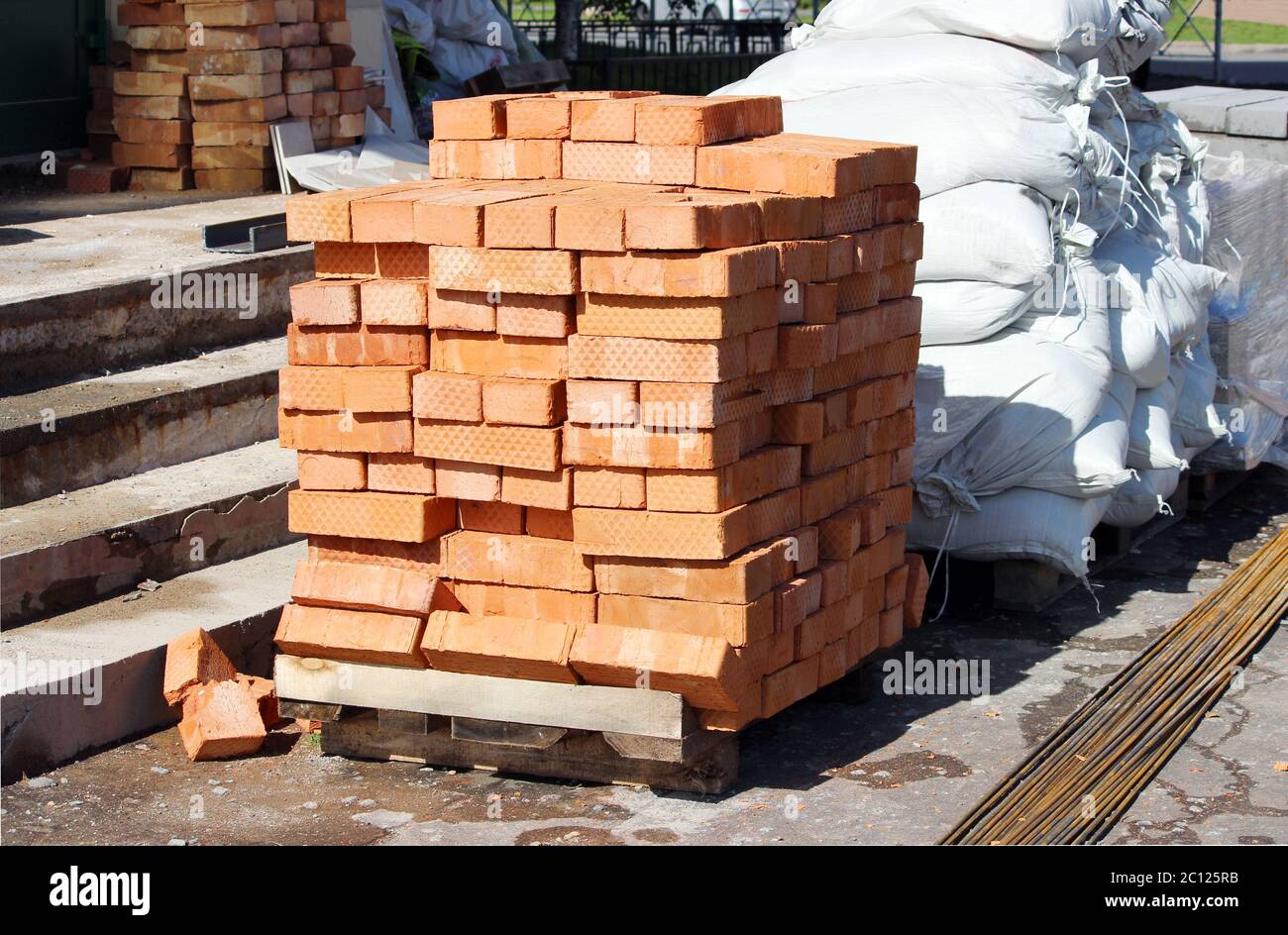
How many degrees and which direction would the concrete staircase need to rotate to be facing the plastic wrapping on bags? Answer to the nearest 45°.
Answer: approximately 45° to its left

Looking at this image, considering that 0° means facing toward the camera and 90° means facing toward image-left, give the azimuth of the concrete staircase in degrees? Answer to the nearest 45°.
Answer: approximately 315°

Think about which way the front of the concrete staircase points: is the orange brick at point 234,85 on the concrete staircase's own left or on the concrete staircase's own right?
on the concrete staircase's own left

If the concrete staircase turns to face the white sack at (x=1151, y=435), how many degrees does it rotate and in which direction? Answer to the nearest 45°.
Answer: approximately 45° to its left

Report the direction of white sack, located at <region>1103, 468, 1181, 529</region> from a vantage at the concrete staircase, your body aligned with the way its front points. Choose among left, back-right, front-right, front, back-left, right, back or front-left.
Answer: front-left

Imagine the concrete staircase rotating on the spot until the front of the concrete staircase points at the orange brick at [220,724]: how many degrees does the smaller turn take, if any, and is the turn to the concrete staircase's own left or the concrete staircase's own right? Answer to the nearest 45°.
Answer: approximately 45° to the concrete staircase's own right
